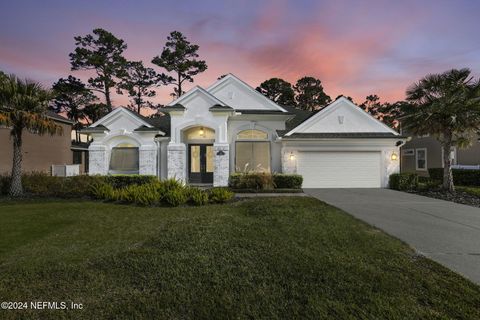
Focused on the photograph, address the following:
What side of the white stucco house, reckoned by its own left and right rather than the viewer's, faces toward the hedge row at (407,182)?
left

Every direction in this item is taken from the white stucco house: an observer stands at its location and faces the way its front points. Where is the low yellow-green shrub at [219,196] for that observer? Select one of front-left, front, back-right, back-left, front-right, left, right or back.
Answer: front

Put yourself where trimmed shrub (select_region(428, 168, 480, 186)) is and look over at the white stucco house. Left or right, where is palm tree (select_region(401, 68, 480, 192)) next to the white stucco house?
left

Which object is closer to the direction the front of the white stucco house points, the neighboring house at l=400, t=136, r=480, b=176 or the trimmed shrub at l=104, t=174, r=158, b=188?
the trimmed shrub

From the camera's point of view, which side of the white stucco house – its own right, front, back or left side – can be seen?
front

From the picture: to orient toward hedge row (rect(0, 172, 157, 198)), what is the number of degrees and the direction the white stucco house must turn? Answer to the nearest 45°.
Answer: approximately 45° to its right

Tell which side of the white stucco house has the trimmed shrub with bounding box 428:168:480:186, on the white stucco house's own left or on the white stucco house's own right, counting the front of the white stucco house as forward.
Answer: on the white stucco house's own left

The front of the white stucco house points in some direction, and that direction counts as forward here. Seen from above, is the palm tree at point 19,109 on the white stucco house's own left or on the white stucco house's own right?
on the white stucco house's own right

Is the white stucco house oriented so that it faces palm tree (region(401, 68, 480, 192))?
no

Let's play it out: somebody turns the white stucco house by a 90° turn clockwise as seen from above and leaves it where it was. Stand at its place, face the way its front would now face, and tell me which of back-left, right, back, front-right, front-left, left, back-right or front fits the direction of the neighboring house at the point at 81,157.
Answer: front-right

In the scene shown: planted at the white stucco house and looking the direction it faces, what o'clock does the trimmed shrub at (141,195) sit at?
The trimmed shrub is roughly at 1 o'clock from the white stucco house.
